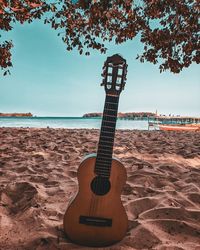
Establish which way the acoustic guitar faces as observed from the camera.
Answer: facing the viewer
